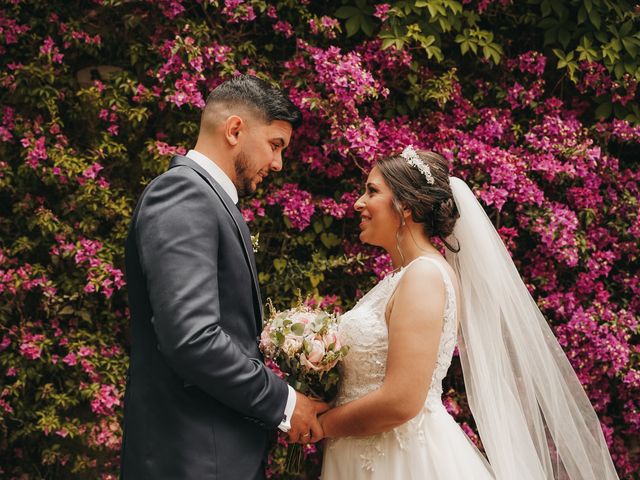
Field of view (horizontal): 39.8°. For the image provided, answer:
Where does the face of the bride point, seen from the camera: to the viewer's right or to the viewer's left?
to the viewer's left

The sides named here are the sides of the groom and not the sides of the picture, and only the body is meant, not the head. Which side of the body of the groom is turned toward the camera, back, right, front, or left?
right

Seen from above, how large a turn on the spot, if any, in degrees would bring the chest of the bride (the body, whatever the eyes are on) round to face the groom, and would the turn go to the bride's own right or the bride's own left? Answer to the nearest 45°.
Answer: approximately 45° to the bride's own left

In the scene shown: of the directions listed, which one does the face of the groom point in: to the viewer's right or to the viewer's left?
to the viewer's right

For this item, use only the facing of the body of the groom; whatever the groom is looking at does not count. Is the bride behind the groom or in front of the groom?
in front

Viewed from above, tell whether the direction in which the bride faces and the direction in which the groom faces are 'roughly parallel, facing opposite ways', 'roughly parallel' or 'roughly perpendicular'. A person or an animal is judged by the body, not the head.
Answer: roughly parallel, facing opposite ways

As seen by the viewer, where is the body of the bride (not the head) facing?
to the viewer's left

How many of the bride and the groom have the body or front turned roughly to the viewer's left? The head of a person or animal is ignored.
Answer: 1
